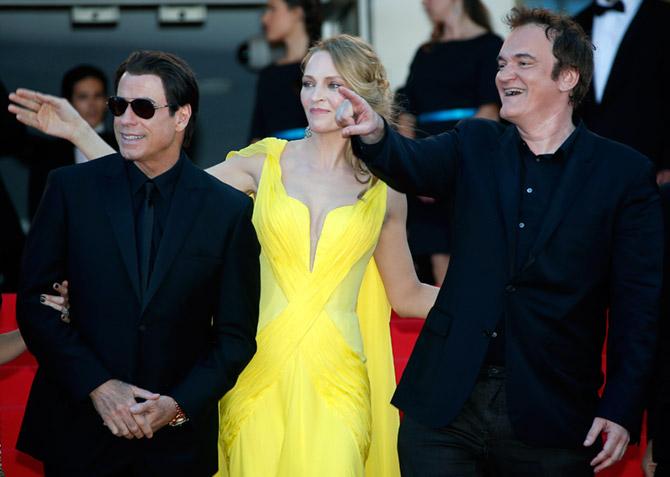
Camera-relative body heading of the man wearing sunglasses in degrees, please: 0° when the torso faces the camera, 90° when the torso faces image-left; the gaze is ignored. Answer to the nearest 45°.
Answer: approximately 0°

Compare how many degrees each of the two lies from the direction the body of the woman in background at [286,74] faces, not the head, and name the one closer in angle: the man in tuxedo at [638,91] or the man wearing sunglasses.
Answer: the man wearing sunglasses

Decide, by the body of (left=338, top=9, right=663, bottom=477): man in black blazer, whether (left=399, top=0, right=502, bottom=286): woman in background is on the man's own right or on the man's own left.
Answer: on the man's own right

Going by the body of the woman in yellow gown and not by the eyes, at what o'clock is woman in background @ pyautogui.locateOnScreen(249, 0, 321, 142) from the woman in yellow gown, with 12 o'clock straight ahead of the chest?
The woman in background is roughly at 6 o'clock from the woman in yellow gown.

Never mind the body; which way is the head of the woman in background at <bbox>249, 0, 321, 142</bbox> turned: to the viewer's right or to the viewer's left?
to the viewer's left

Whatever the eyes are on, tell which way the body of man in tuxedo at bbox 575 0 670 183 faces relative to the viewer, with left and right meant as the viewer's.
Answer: facing the viewer and to the left of the viewer

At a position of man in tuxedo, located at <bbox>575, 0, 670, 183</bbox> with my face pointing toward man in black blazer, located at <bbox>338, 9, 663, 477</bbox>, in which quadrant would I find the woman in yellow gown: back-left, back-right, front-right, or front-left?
front-right

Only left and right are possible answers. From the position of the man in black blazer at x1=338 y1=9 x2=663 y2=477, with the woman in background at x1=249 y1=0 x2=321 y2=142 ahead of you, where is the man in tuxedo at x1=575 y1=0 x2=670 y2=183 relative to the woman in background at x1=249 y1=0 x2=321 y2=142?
right

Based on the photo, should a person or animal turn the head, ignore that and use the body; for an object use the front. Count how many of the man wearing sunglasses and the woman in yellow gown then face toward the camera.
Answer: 2

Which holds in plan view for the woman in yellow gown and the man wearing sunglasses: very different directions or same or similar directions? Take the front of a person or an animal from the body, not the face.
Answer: same or similar directions

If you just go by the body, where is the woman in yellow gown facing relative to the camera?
toward the camera
